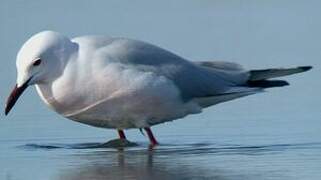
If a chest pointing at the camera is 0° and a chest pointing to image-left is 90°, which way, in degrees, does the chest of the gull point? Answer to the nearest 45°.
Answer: approximately 90°
